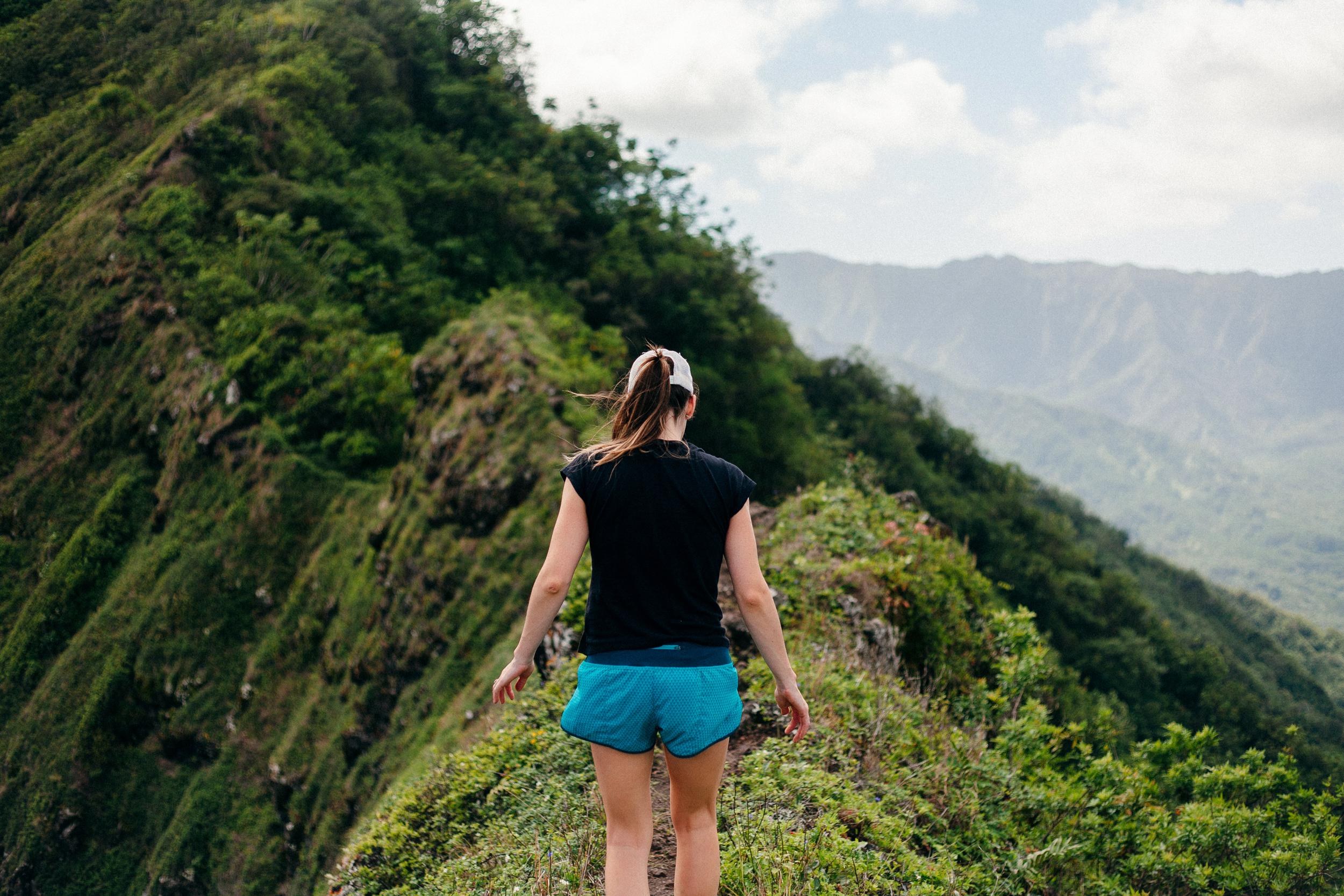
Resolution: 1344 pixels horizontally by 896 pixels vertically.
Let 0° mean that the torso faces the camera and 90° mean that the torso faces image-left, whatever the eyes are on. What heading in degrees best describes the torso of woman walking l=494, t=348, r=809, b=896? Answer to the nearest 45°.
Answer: approximately 180°
